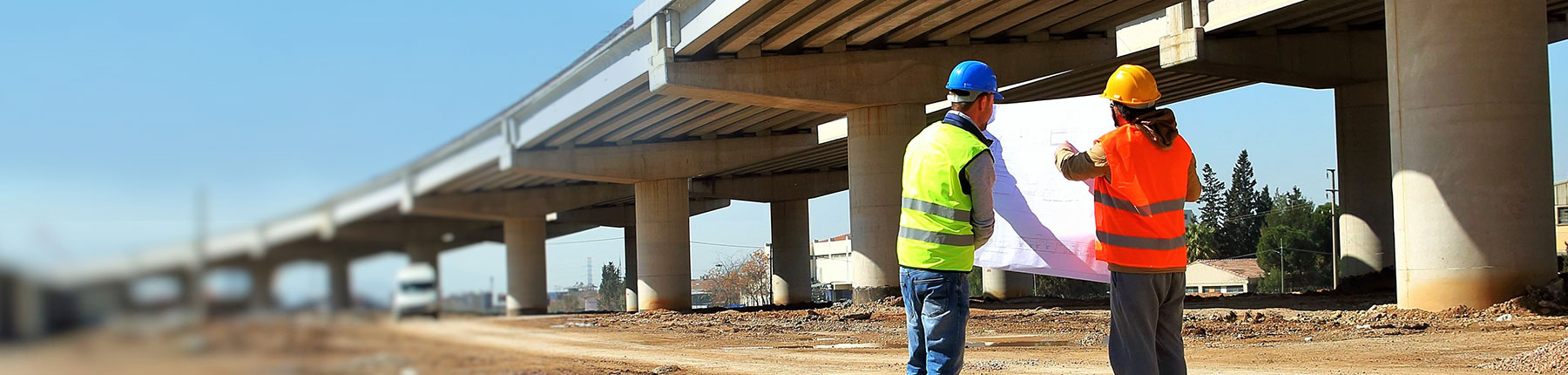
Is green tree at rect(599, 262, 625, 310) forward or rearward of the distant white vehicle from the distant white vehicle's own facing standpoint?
rearward

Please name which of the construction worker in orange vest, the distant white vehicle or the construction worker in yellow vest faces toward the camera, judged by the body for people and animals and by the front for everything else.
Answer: the distant white vehicle

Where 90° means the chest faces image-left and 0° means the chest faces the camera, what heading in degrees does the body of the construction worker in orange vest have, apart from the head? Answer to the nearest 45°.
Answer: approximately 135°

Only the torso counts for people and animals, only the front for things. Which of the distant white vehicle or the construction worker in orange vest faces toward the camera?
the distant white vehicle

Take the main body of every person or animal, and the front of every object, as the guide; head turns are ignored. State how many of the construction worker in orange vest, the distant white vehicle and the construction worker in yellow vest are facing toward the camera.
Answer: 1

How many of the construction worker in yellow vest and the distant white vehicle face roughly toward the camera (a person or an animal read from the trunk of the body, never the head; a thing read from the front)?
1

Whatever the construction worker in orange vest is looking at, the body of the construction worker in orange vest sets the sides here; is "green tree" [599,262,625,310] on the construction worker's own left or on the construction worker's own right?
on the construction worker's own left

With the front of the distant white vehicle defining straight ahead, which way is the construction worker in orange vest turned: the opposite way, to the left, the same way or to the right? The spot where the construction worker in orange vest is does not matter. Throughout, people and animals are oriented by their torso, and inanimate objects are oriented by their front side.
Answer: the opposite way

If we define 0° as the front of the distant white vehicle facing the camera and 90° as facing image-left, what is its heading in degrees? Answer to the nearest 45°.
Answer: approximately 0°

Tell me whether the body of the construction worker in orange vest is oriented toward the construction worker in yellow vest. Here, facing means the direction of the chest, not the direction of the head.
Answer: no

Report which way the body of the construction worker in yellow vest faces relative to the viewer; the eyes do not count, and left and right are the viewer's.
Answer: facing away from the viewer and to the right of the viewer

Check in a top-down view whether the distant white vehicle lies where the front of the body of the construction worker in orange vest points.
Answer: no
